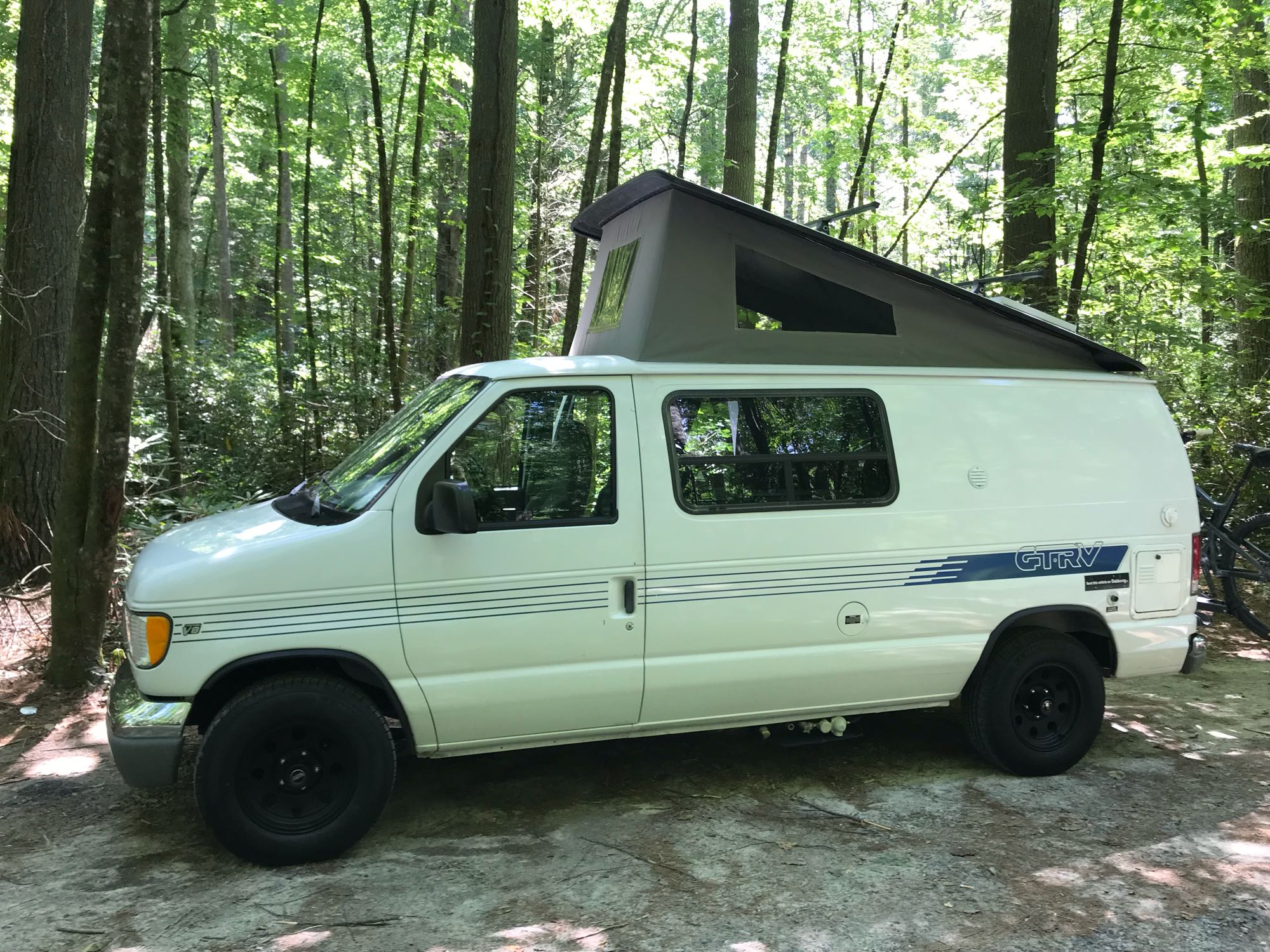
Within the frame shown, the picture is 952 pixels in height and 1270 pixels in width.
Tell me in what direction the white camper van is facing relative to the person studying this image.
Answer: facing to the left of the viewer

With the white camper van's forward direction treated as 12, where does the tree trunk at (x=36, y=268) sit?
The tree trunk is roughly at 1 o'clock from the white camper van.

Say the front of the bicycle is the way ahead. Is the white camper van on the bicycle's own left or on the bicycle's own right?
on the bicycle's own left

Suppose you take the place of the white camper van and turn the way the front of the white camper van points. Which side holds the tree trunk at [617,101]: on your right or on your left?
on your right

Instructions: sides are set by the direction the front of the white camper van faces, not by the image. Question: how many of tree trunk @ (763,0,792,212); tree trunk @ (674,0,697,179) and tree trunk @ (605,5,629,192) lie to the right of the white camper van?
3

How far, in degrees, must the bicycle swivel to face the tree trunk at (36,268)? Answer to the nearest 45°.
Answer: approximately 45° to its left

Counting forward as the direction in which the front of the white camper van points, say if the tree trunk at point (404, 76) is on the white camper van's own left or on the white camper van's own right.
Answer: on the white camper van's own right

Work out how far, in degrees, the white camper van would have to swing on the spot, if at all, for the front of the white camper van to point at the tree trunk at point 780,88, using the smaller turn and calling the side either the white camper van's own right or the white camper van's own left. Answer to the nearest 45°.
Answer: approximately 90° to the white camper van's own right
